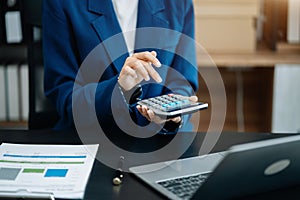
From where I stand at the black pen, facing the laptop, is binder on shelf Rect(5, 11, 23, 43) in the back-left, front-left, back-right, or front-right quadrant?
back-left

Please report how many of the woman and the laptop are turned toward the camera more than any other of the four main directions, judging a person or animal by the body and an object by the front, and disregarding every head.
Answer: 1

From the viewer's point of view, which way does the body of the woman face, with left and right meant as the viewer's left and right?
facing the viewer

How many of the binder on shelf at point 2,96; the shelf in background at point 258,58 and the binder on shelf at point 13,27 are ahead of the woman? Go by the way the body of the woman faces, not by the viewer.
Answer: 0

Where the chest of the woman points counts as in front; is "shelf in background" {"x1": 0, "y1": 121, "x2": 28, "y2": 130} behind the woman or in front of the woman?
behind

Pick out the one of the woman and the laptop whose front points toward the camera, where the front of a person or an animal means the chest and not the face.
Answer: the woman
